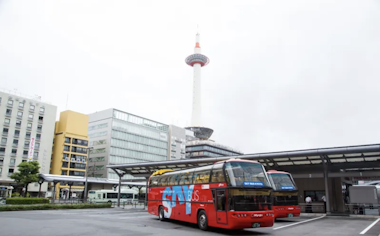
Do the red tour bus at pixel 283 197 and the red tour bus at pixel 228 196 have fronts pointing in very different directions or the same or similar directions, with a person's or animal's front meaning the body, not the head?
same or similar directions

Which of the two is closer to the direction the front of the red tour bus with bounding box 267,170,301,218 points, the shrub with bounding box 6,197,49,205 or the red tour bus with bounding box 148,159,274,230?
the red tour bus

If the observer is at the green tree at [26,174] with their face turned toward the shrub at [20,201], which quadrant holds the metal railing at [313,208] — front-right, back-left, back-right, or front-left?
front-left

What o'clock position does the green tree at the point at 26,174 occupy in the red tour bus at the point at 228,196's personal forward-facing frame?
The green tree is roughly at 6 o'clock from the red tour bus.

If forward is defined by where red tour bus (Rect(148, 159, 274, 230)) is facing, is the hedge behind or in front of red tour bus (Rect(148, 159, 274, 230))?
behind

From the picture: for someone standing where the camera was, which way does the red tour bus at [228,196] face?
facing the viewer and to the right of the viewer

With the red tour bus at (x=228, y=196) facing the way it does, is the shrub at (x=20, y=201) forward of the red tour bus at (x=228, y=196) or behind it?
behind

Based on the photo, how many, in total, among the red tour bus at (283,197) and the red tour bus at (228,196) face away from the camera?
0

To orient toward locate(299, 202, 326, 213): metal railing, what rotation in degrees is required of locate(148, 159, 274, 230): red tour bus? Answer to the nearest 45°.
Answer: approximately 90° to its left
